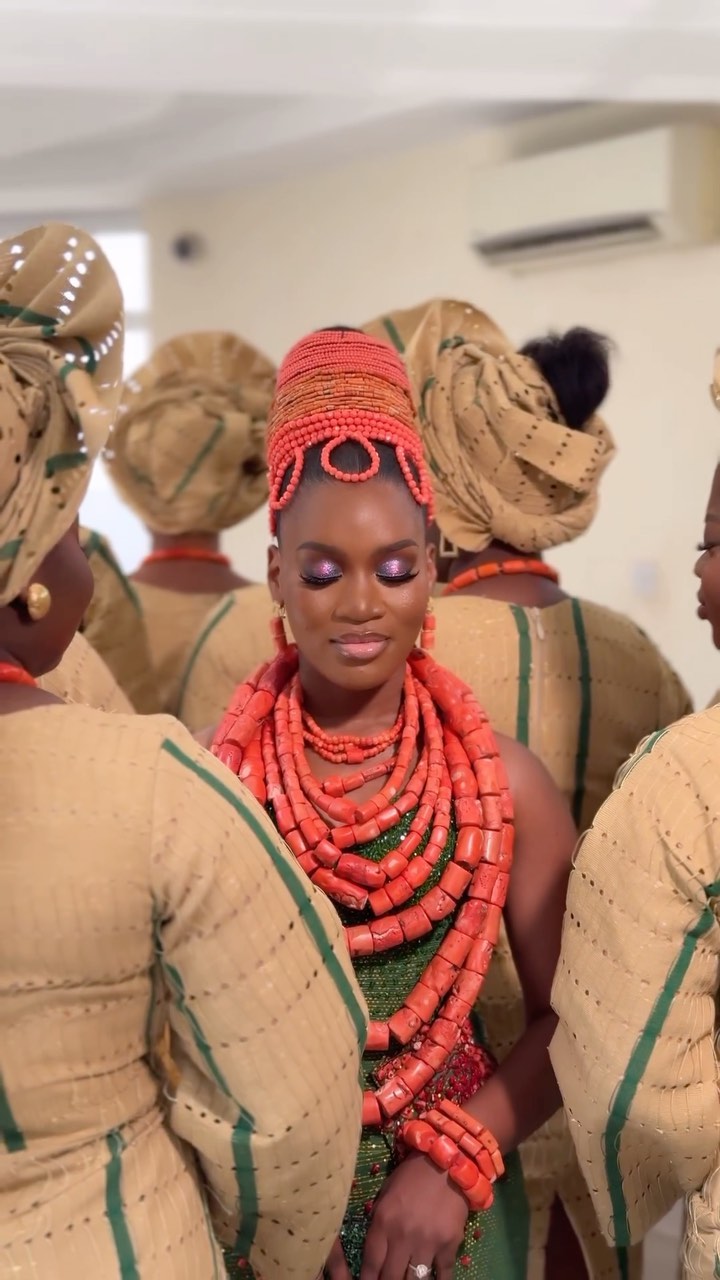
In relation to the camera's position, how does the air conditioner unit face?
facing the viewer and to the left of the viewer
